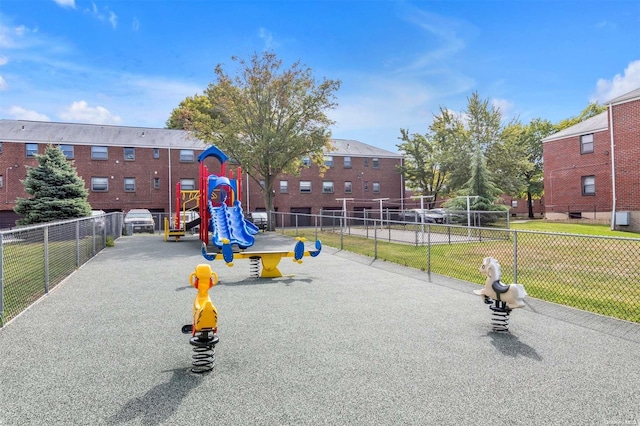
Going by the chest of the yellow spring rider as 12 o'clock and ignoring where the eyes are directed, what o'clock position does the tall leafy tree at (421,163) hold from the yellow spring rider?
The tall leafy tree is roughly at 1 o'clock from the yellow spring rider.

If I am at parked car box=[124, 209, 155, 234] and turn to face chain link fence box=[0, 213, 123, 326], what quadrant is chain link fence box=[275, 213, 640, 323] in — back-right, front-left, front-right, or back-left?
front-left

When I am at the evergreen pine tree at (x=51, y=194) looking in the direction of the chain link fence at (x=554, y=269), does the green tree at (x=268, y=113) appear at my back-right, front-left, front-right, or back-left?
front-left

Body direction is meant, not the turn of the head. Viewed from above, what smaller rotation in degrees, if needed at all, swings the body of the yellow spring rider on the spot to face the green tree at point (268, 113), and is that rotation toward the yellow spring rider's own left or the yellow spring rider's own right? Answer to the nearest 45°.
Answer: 0° — they already face it

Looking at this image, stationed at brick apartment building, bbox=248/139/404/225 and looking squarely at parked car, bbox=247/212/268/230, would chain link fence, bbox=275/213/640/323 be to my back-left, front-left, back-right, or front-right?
front-left

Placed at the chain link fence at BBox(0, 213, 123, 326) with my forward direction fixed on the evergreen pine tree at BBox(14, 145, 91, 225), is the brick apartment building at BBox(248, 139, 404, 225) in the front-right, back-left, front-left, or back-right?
front-right
